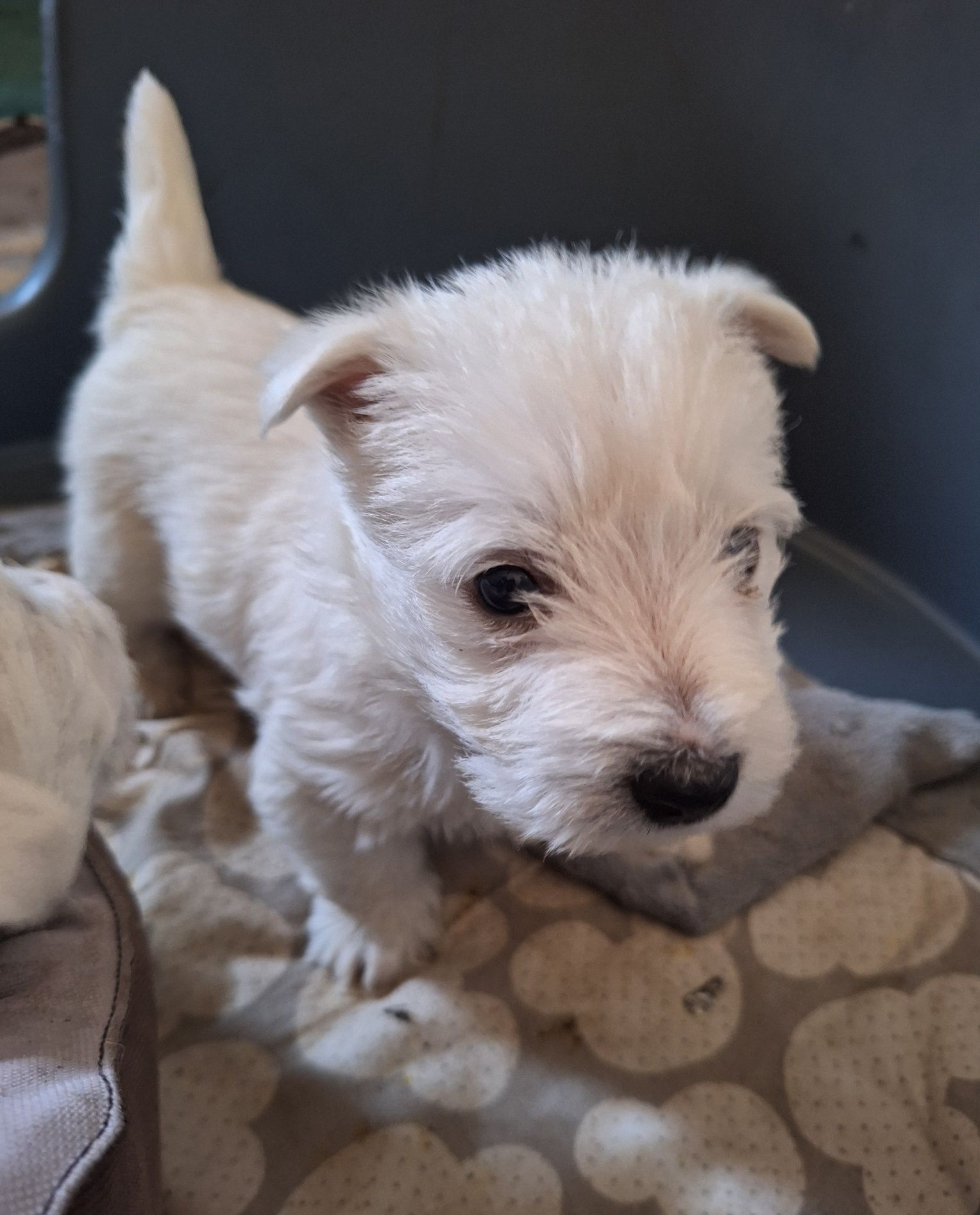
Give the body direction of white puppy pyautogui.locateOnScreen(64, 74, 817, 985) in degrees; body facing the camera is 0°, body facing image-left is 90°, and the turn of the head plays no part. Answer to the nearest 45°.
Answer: approximately 315°
